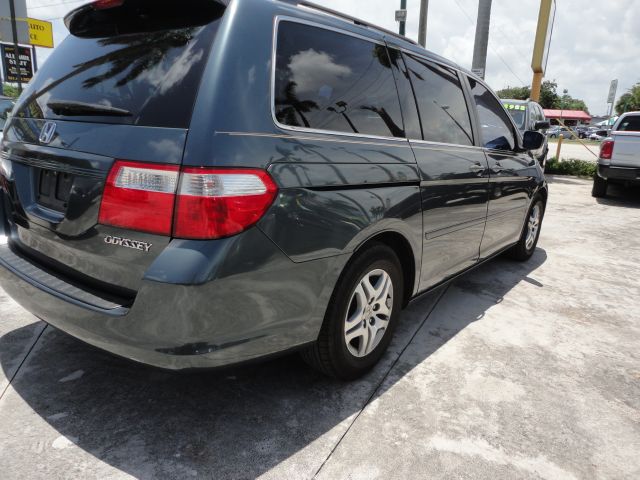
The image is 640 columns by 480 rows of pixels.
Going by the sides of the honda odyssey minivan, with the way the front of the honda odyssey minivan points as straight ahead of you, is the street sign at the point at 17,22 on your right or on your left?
on your left

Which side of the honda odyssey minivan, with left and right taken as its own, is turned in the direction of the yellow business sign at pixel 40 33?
left

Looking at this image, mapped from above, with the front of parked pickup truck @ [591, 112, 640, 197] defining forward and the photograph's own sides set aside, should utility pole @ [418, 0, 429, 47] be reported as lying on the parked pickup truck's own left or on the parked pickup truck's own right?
on the parked pickup truck's own left

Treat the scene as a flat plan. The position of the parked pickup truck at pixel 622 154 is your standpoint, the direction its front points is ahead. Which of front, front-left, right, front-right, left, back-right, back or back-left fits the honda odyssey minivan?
back

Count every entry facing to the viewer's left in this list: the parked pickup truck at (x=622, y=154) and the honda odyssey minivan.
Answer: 0

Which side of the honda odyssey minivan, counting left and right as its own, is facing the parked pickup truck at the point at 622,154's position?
front

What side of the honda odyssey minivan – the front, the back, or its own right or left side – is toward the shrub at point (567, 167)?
front

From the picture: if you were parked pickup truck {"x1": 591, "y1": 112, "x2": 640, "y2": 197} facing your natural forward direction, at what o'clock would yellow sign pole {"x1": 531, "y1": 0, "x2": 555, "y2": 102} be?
The yellow sign pole is roughly at 11 o'clock from the parked pickup truck.

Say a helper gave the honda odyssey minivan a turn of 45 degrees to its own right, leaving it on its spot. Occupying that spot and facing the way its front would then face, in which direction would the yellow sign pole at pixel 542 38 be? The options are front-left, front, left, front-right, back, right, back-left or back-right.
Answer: front-left

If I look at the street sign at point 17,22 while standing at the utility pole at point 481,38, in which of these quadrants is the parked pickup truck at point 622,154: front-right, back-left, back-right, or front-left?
back-left

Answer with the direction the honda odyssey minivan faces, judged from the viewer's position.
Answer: facing away from the viewer and to the right of the viewer

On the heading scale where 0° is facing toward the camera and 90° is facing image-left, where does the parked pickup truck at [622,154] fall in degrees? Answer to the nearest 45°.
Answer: approximately 180°
